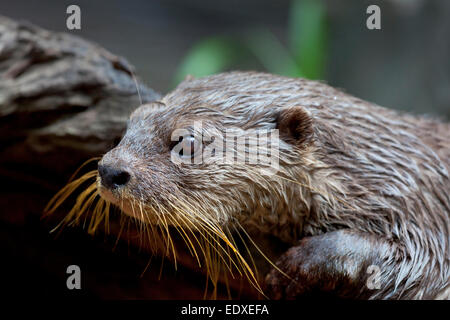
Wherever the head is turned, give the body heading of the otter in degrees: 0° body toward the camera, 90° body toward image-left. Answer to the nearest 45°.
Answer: approximately 90°

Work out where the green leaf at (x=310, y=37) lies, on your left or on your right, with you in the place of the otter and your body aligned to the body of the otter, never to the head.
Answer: on your right

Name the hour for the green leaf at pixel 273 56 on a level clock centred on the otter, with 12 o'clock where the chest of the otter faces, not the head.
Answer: The green leaf is roughly at 3 o'clock from the otter.

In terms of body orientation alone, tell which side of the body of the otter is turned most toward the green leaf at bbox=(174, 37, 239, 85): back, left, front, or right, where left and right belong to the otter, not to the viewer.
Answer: right
